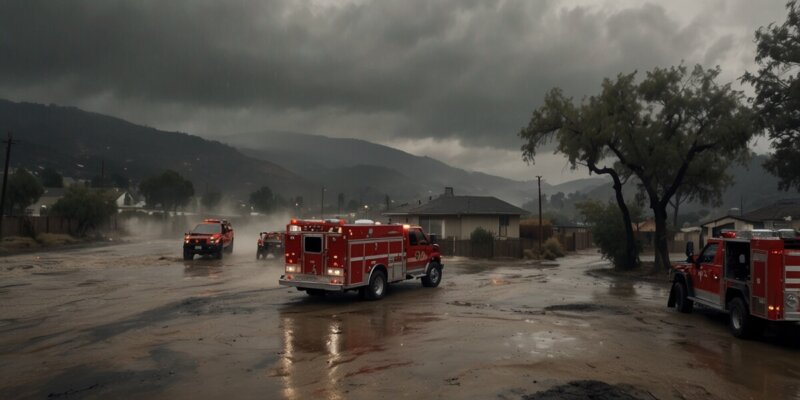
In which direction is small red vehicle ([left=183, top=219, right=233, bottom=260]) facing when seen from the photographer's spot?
facing the viewer and to the left of the viewer

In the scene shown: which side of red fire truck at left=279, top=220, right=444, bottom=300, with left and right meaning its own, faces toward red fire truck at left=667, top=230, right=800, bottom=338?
right

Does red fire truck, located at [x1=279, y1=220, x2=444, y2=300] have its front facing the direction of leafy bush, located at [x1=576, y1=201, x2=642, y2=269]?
yes

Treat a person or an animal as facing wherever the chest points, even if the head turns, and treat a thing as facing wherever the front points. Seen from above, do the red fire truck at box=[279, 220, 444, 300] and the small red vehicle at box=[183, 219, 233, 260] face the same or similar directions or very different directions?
very different directions

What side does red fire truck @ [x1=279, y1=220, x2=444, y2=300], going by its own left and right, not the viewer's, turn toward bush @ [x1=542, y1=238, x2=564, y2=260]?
front

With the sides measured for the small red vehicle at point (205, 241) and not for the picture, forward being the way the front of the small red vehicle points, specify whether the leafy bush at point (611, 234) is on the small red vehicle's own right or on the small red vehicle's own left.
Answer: on the small red vehicle's own left

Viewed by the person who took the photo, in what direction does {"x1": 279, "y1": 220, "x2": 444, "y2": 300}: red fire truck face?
facing away from the viewer and to the right of the viewer

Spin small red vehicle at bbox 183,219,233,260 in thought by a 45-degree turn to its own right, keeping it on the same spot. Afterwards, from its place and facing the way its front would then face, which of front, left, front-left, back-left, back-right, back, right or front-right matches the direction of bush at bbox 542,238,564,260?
back

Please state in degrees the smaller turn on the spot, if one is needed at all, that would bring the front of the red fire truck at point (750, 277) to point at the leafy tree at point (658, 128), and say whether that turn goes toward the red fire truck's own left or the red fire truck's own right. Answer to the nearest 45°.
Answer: approximately 45° to the red fire truck's own right

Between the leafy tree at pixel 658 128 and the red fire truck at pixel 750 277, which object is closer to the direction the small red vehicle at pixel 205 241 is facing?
the red fire truck

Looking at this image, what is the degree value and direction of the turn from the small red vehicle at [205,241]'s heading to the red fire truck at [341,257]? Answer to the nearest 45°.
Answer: approximately 45° to its left

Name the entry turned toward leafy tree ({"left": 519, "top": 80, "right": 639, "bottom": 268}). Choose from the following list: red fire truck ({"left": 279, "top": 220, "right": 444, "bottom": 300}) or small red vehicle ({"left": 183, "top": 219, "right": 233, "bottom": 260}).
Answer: the red fire truck

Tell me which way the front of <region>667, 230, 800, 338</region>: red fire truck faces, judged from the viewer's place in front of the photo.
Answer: facing away from the viewer and to the left of the viewer

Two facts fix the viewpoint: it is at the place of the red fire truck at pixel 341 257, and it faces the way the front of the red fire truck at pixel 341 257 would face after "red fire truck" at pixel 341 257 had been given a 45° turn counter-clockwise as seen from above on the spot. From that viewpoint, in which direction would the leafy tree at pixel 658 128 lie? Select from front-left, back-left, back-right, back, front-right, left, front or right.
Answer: front-right

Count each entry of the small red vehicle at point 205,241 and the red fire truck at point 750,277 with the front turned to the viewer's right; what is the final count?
0

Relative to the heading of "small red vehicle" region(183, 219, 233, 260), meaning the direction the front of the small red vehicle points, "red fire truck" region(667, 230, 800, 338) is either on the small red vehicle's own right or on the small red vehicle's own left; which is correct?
on the small red vehicle's own left
